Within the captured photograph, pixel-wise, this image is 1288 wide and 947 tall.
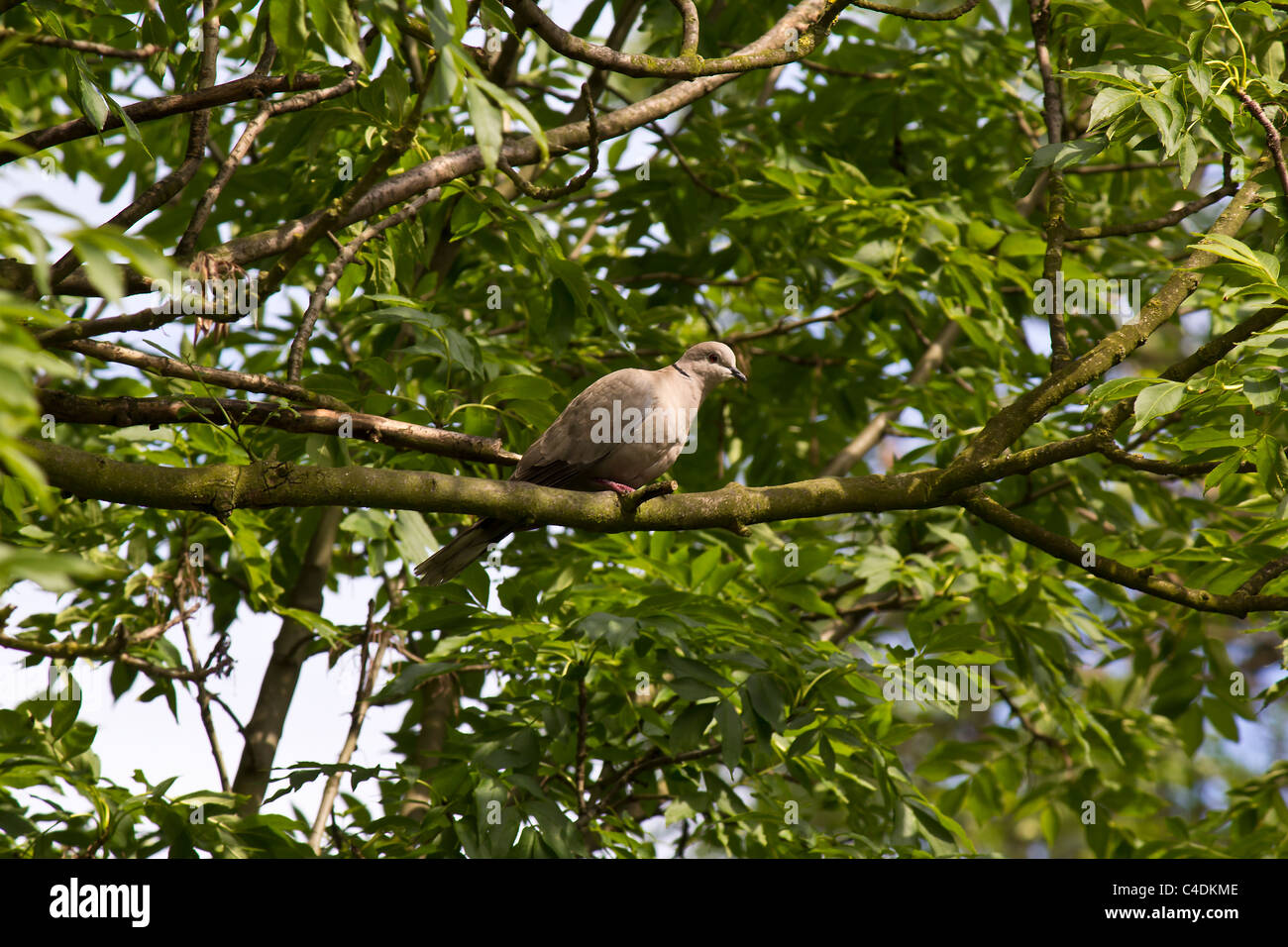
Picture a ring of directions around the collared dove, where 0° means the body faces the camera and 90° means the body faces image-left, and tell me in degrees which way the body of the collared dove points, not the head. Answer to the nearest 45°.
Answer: approximately 270°
